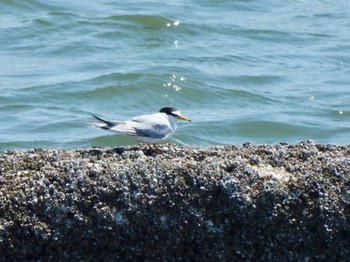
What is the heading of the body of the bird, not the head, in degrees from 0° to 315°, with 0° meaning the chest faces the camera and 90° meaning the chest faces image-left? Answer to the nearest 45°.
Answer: approximately 270°
